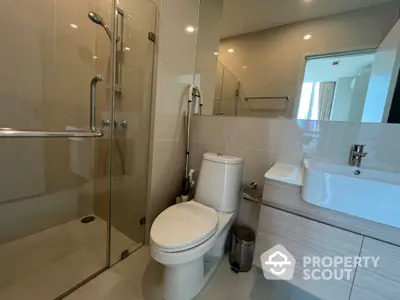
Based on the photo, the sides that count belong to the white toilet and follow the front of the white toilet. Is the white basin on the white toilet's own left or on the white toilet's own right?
on the white toilet's own left

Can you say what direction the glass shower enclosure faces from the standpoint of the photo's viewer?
facing the viewer and to the right of the viewer

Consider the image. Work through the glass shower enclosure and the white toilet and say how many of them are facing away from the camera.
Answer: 0

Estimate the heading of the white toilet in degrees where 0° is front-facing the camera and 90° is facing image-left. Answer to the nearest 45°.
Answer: approximately 45°

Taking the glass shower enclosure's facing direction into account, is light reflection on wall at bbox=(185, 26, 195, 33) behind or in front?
in front

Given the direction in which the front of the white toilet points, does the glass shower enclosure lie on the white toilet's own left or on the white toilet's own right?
on the white toilet's own right

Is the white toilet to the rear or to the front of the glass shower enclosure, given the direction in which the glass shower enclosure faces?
to the front

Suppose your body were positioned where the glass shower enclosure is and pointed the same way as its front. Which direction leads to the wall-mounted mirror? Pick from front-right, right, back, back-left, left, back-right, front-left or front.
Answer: front

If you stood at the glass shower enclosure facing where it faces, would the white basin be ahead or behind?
ahead

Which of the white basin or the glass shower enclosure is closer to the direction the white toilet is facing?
the glass shower enclosure
